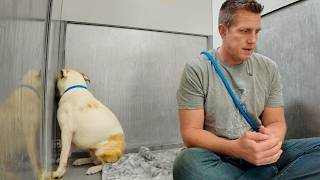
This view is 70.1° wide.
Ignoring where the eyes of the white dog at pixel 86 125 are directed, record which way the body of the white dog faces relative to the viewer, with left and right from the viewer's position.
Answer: facing to the left of the viewer
